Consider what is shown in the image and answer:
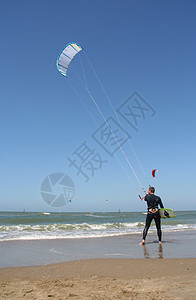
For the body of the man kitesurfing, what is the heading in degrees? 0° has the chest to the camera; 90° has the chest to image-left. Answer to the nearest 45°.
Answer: approximately 180°
